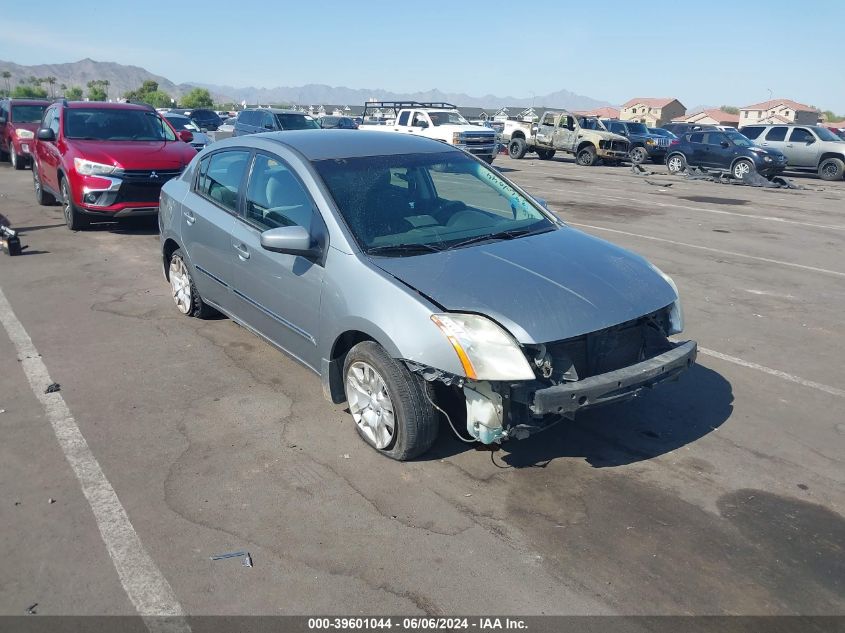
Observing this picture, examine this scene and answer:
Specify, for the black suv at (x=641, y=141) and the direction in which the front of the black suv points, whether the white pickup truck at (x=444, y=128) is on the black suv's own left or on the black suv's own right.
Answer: on the black suv's own right

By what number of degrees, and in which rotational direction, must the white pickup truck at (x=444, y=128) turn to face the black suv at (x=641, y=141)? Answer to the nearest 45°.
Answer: approximately 90° to its left

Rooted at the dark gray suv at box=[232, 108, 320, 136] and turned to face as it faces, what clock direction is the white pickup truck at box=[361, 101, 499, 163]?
The white pickup truck is roughly at 10 o'clock from the dark gray suv.

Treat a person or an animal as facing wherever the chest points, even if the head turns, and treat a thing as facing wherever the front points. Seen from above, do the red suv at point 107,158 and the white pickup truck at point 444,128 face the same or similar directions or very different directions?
same or similar directions

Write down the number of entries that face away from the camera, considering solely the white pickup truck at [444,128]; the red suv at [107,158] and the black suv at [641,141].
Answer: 0

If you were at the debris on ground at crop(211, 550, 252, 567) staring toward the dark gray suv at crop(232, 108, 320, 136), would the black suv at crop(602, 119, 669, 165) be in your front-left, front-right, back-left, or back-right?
front-right

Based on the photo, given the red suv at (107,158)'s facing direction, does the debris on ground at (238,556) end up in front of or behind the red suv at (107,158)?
in front

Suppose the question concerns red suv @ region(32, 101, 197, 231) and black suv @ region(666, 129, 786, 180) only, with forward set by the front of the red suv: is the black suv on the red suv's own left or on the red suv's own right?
on the red suv's own left

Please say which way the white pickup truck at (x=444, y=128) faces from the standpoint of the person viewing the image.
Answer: facing the viewer and to the right of the viewer

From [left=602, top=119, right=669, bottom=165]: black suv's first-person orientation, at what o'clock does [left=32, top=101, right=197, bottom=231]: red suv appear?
The red suv is roughly at 2 o'clock from the black suv.

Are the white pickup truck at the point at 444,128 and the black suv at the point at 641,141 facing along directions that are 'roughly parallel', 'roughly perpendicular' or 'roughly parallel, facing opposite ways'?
roughly parallel

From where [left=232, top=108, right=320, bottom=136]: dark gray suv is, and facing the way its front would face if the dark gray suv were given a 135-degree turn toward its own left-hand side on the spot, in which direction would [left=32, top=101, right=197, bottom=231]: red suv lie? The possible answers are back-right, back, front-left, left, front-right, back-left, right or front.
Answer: back

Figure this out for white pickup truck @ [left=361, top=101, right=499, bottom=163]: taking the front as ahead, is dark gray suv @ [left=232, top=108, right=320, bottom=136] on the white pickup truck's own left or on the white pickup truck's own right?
on the white pickup truck's own right

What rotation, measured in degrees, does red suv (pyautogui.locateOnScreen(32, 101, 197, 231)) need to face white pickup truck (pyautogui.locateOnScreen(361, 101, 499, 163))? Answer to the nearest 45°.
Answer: approximately 90° to its left

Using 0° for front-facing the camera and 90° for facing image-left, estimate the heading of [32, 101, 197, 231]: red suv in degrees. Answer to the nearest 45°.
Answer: approximately 315°

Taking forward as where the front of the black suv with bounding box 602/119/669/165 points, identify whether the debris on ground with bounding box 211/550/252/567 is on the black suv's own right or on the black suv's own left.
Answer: on the black suv's own right

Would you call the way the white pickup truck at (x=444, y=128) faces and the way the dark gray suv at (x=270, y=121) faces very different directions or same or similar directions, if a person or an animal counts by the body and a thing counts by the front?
same or similar directions

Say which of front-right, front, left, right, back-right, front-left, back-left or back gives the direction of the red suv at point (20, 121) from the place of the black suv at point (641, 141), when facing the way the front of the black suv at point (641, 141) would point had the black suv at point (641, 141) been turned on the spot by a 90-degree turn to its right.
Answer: front

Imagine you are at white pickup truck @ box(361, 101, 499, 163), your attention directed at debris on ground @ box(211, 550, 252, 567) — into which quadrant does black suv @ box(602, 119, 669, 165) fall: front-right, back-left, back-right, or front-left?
back-left

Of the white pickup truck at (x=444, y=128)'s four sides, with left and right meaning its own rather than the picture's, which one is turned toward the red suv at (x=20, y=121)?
right

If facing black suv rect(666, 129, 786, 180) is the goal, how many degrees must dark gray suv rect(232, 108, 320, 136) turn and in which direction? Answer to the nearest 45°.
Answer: approximately 45° to its left

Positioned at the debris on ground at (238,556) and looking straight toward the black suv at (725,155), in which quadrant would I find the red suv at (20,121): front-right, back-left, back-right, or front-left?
front-left

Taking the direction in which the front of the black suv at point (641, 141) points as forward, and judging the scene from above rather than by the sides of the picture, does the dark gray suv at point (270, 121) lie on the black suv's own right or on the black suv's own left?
on the black suv's own right
